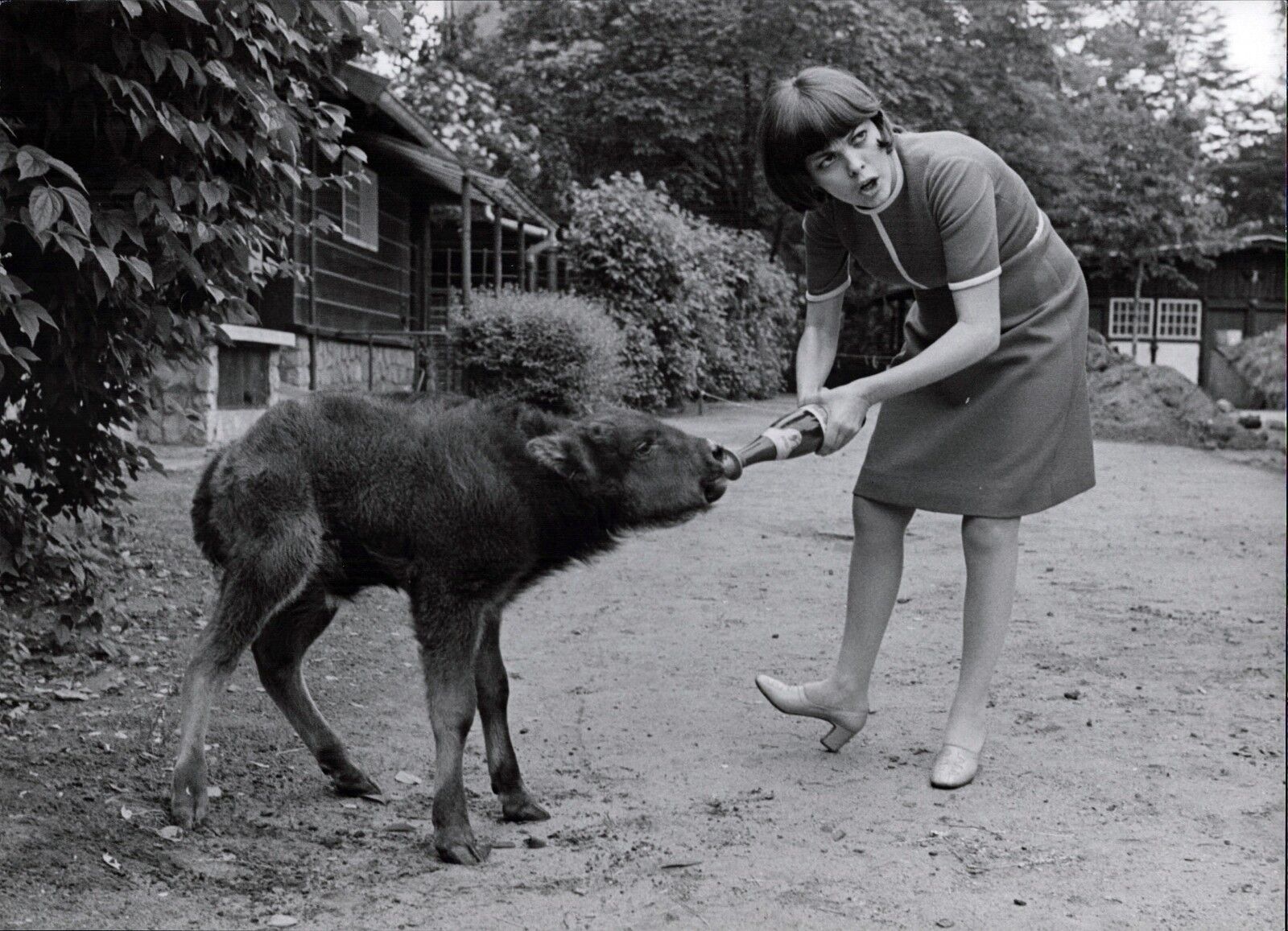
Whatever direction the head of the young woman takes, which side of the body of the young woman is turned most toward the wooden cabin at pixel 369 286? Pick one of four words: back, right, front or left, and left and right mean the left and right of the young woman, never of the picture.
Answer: right

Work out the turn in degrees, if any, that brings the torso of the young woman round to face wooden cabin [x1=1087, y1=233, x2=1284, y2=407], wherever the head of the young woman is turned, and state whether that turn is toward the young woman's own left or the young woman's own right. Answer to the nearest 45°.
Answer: approximately 135° to the young woman's own right

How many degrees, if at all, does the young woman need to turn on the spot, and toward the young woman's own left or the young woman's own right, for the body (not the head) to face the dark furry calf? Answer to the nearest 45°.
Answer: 0° — they already face it

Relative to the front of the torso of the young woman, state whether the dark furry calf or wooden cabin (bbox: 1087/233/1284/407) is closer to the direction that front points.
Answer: the dark furry calf

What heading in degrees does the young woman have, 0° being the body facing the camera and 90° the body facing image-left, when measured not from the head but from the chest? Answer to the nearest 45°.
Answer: approximately 45°

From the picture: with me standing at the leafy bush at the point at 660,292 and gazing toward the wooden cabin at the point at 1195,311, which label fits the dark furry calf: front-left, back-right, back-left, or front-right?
back-right

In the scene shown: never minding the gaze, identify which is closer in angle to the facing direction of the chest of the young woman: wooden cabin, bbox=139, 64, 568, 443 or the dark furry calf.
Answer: the dark furry calf

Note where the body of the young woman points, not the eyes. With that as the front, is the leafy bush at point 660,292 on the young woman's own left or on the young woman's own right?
on the young woman's own right

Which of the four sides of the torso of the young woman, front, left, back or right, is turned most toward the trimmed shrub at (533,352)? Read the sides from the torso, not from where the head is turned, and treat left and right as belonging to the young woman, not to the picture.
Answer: right
